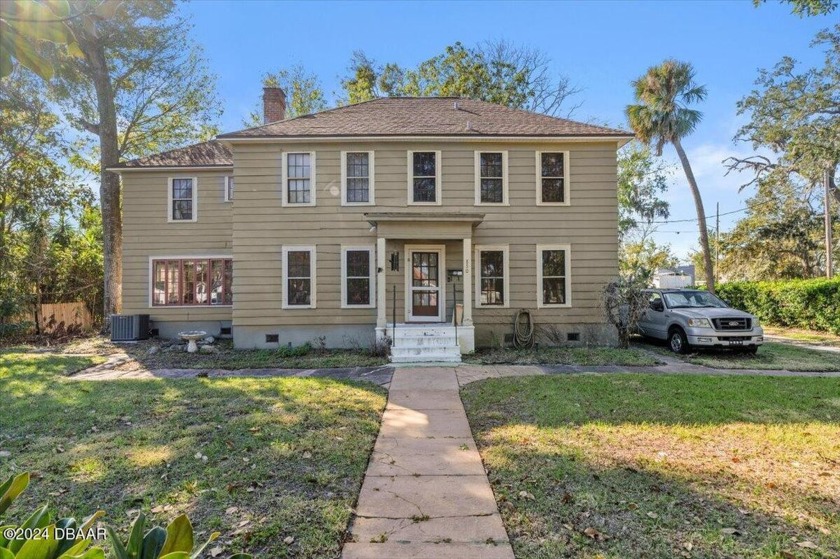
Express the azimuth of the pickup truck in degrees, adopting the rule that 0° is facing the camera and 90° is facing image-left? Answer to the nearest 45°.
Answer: approximately 315°

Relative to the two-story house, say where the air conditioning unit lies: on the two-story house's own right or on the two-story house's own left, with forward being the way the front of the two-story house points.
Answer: on the two-story house's own right

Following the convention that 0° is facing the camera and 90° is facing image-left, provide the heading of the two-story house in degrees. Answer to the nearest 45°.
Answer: approximately 0°

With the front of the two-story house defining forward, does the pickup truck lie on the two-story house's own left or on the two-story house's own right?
on the two-story house's own left

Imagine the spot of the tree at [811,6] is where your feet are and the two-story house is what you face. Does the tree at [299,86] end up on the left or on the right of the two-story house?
right

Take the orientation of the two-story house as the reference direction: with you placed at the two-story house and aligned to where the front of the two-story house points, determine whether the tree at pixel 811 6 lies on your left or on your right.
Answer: on your left

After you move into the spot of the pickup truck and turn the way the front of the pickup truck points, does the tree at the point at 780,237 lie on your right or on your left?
on your left

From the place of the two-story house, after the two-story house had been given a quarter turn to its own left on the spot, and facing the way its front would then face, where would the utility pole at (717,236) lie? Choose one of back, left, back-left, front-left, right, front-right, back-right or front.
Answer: front-left

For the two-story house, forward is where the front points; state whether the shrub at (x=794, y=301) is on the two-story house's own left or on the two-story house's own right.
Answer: on the two-story house's own left

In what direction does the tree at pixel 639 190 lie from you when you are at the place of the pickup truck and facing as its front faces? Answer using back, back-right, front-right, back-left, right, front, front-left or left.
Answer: back-left
